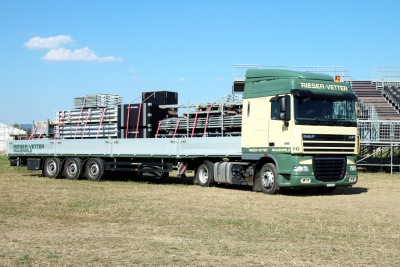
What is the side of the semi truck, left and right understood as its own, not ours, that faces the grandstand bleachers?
left

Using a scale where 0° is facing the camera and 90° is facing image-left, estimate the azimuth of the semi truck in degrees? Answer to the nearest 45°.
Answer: approximately 315°
